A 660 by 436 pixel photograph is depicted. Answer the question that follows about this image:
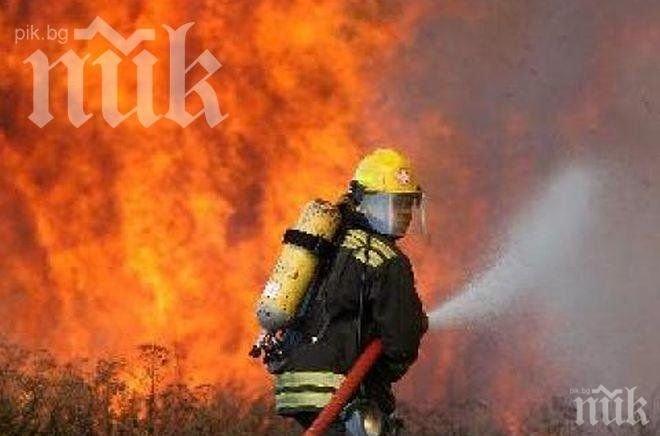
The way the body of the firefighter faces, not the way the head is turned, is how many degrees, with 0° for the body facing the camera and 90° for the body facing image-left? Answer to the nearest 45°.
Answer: approximately 315°
